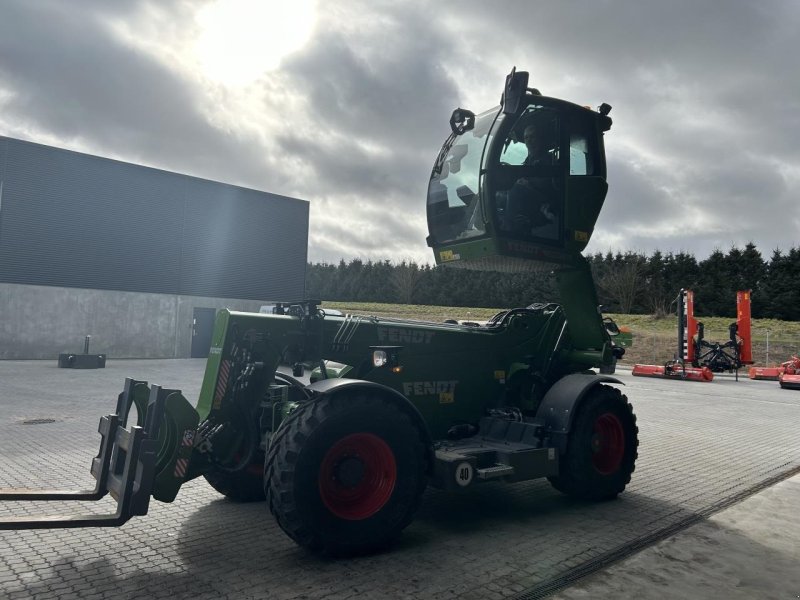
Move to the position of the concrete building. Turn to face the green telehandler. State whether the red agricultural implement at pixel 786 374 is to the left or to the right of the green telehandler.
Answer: left

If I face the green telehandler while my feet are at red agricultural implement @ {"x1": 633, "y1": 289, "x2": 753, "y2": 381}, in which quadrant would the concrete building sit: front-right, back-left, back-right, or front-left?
front-right

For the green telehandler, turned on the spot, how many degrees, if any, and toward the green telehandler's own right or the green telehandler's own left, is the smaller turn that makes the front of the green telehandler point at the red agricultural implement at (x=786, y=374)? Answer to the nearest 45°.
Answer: approximately 180°

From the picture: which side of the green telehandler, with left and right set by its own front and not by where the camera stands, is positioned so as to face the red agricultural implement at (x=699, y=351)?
back

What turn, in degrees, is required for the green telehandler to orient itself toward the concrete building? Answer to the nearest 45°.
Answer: approximately 90° to its right

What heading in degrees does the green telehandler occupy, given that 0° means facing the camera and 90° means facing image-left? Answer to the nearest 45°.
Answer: approximately 45°
